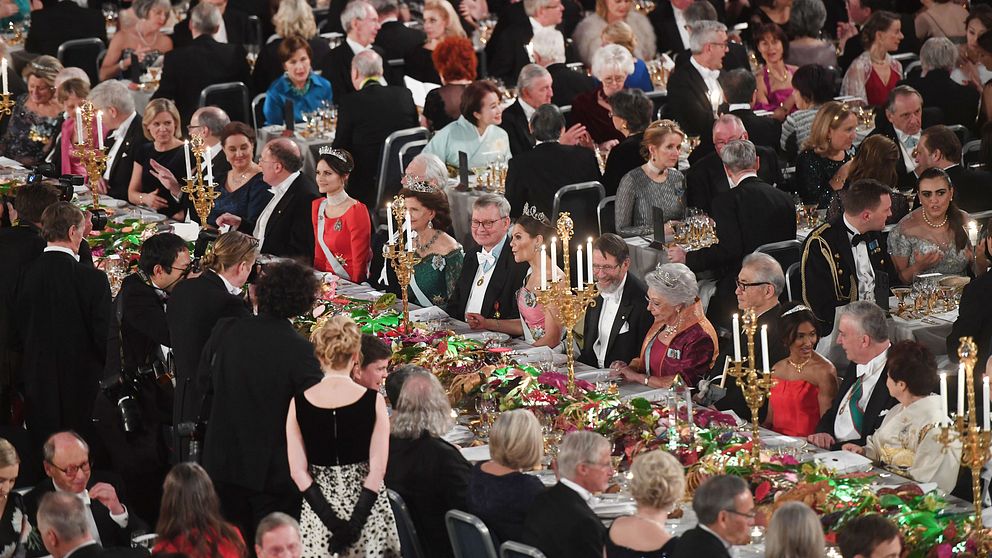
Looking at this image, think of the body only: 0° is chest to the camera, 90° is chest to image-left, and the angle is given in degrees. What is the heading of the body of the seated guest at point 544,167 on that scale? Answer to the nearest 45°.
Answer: approximately 180°

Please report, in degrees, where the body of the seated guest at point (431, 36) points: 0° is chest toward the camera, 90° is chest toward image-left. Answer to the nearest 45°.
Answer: approximately 45°

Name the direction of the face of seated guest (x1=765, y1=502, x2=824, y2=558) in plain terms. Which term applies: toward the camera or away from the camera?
away from the camera

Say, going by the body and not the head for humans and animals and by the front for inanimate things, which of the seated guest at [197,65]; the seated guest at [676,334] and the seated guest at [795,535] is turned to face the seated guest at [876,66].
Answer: the seated guest at [795,535]

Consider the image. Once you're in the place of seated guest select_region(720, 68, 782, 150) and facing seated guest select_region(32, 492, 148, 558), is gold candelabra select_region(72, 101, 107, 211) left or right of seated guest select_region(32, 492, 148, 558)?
right

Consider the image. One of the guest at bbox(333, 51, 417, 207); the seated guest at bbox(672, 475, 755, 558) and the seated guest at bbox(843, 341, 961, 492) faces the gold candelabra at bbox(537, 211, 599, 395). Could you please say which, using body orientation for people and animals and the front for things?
the seated guest at bbox(843, 341, 961, 492)

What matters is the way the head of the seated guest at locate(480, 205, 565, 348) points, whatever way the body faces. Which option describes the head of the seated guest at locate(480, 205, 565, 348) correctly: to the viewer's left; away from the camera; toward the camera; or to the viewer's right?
to the viewer's left

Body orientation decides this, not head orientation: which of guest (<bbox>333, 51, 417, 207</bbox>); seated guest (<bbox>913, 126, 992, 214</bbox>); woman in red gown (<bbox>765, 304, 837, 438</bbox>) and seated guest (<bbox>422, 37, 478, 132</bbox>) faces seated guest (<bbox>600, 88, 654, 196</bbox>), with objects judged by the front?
seated guest (<bbox>913, 126, 992, 214</bbox>)

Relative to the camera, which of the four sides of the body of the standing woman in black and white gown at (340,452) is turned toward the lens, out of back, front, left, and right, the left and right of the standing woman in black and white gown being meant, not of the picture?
back

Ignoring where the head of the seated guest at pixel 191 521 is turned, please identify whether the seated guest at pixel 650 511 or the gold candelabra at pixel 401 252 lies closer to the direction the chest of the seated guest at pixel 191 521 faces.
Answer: the gold candelabra

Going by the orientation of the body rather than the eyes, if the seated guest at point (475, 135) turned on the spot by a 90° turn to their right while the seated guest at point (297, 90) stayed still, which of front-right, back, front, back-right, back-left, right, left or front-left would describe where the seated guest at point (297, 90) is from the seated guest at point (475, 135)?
right

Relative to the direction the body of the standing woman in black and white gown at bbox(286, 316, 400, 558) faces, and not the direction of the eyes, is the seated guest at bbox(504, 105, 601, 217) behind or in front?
in front

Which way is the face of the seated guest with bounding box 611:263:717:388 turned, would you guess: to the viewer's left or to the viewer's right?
to the viewer's left
